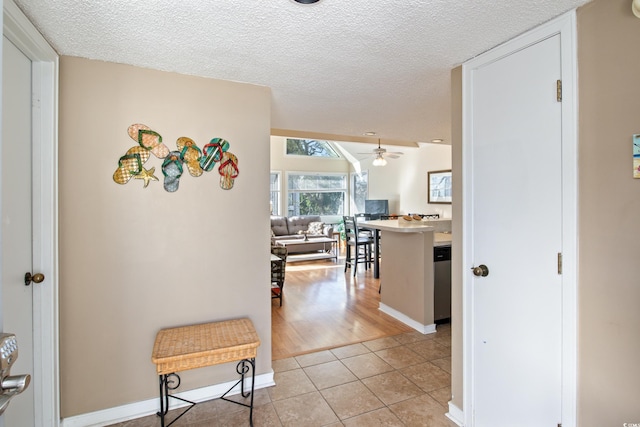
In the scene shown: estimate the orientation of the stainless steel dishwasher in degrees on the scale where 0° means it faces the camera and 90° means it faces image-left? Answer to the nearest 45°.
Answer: approximately 315°

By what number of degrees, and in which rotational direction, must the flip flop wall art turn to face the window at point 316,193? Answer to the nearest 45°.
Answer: approximately 135° to its left

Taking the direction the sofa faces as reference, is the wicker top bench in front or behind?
in front

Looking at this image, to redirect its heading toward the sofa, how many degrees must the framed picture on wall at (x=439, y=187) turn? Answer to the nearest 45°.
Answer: approximately 45° to its right

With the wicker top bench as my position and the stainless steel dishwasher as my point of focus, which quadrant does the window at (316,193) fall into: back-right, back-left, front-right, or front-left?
front-left

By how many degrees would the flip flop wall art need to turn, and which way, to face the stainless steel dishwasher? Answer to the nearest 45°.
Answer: approximately 90° to its left

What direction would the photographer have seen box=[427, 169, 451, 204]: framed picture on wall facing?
facing the viewer and to the left of the viewer

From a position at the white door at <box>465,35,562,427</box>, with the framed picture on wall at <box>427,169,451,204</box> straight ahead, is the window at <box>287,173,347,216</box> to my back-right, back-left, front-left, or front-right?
front-left

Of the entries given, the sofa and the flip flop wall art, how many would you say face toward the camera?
2

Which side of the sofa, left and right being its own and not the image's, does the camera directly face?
front

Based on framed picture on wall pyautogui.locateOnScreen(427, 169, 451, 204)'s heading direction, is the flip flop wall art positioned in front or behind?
in front

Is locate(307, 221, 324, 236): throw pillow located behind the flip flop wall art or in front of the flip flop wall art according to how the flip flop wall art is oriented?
behind

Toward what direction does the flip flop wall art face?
toward the camera
